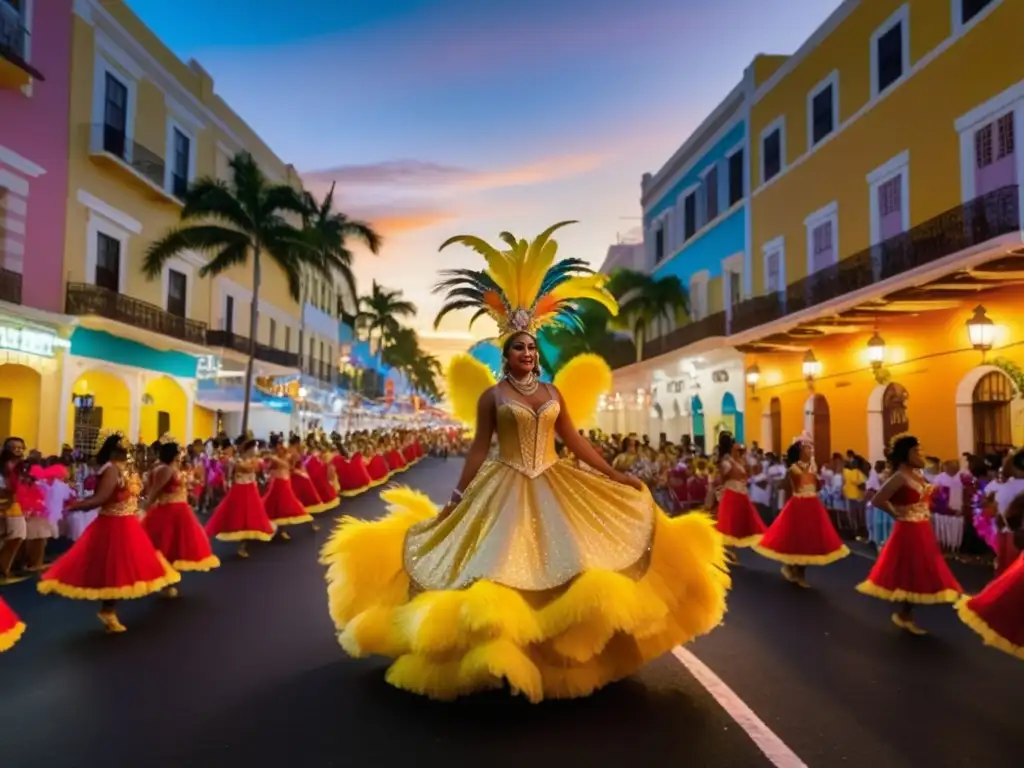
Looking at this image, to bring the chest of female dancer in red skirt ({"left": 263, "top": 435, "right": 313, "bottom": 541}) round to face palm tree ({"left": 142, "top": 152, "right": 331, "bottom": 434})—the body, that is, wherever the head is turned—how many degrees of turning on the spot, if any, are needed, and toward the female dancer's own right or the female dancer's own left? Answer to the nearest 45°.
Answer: approximately 135° to the female dancer's own left

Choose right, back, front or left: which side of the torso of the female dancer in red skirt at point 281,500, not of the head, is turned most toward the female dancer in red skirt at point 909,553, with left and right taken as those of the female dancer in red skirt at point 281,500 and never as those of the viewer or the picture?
front

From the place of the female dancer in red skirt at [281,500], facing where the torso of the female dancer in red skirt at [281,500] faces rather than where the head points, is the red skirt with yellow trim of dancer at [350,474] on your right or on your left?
on your left

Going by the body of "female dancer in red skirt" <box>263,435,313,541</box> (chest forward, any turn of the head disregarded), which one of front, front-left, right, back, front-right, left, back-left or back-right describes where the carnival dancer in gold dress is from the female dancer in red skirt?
front-right

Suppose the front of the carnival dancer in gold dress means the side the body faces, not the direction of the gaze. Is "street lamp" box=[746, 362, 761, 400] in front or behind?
behind

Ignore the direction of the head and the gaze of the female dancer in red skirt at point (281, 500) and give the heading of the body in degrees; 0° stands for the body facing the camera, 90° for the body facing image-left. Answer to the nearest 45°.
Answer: approximately 315°

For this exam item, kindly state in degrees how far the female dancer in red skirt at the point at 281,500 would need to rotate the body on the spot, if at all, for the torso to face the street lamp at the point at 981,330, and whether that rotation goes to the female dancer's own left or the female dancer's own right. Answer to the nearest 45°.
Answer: approximately 45° to the female dancer's own left

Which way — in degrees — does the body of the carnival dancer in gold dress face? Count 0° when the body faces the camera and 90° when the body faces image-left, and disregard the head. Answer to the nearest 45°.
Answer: approximately 0°

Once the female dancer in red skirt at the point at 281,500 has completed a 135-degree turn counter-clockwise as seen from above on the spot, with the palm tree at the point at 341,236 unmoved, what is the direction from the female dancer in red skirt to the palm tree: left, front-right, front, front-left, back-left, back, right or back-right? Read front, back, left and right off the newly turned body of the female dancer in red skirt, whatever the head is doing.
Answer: front

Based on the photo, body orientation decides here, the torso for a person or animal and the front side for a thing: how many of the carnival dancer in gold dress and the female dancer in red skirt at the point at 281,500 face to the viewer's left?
0

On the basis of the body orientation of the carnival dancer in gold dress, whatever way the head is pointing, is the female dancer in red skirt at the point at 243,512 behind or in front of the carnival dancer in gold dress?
behind

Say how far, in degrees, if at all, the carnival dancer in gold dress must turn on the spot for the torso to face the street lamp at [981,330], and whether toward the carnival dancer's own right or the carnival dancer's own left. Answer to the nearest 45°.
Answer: approximately 135° to the carnival dancer's own left

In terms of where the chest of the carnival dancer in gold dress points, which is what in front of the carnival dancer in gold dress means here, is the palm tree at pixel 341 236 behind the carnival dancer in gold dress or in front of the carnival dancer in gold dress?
behind
